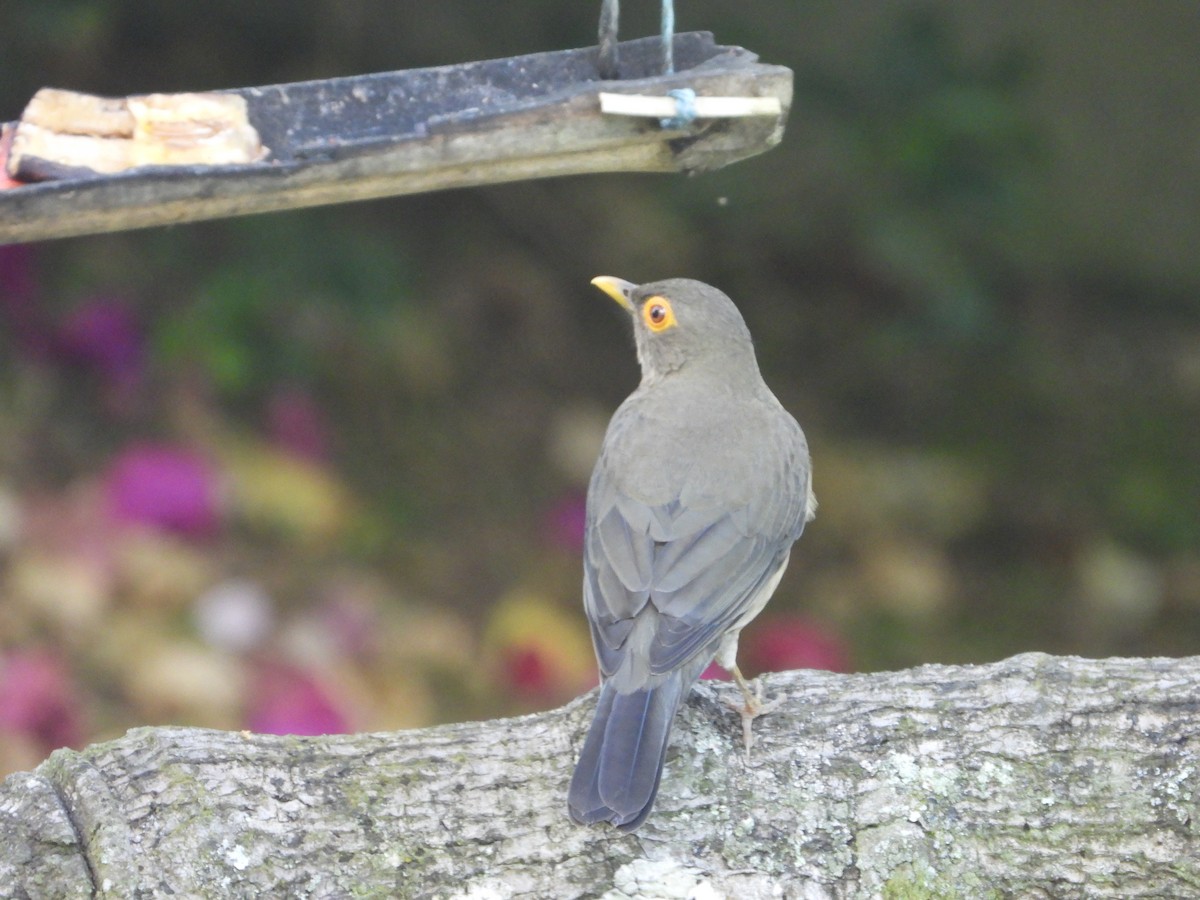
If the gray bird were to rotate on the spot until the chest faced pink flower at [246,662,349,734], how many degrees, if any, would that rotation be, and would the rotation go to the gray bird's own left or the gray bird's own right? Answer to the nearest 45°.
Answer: approximately 45° to the gray bird's own left

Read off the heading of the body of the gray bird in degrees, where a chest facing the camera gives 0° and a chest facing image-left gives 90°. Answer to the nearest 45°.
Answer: approximately 180°

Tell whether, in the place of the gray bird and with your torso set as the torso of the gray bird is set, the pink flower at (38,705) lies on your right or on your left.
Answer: on your left

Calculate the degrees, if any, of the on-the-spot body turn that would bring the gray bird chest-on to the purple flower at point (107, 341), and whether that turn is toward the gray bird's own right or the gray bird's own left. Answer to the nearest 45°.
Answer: approximately 45° to the gray bird's own left

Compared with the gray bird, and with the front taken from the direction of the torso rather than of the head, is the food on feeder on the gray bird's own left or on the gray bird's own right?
on the gray bird's own left

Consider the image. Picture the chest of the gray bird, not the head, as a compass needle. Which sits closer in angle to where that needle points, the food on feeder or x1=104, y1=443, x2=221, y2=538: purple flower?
the purple flower

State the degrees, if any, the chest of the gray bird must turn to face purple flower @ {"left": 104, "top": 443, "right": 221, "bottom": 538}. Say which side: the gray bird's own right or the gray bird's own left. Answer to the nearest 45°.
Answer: approximately 45° to the gray bird's own left
